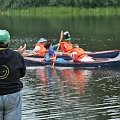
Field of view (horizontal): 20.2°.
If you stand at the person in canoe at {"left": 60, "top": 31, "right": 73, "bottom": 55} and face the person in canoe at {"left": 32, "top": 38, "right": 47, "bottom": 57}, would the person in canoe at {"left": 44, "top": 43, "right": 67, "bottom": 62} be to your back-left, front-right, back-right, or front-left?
front-left

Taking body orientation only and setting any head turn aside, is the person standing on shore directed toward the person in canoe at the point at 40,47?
yes

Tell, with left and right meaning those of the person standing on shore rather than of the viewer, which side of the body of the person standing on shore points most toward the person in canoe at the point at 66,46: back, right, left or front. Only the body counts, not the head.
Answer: front

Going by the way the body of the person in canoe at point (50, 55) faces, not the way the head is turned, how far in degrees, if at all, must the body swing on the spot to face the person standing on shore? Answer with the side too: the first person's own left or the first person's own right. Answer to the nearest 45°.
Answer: approximately 90° to the first person's own right

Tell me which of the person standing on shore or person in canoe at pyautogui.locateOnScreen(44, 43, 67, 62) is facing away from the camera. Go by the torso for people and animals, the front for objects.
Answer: the person standing on shore

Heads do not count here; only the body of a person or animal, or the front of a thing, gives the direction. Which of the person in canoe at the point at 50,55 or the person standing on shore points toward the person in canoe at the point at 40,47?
the person standing on shore

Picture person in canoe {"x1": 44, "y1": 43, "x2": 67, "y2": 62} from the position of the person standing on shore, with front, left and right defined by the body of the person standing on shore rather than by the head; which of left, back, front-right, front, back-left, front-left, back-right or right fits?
front

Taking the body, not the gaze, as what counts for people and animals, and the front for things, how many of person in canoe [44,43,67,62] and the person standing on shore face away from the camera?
1

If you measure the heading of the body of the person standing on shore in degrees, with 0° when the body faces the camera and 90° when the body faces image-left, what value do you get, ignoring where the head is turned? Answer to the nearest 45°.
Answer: approximately 180°
